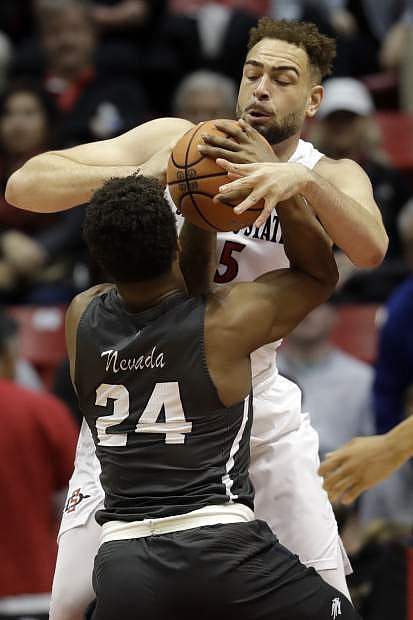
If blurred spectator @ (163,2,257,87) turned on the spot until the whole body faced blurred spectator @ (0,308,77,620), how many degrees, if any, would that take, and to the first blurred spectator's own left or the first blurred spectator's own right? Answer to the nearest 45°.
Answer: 0° — they already face them

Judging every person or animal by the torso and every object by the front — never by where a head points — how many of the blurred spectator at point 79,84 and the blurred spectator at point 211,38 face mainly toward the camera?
2

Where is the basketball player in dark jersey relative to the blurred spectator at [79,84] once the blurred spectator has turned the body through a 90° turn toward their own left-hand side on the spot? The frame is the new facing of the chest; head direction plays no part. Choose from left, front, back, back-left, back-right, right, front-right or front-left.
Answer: right

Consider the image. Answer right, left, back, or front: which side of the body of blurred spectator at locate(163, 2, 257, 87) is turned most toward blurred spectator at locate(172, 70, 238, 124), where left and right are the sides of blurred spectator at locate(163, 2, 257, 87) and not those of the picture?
front

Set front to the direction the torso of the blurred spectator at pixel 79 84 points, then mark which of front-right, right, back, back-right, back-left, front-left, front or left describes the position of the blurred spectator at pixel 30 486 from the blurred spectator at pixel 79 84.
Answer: front

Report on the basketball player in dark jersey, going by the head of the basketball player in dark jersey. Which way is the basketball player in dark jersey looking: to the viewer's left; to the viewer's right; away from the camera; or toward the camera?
away from the camera

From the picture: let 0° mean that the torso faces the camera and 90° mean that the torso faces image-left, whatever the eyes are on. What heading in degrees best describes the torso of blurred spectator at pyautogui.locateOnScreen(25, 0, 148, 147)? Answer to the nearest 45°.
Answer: approximately 0°

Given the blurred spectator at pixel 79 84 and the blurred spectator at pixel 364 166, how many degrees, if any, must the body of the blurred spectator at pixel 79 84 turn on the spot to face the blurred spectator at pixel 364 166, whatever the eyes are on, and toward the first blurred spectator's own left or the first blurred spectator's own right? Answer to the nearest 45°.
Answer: approximately 45° to the first blurred spectator's own left

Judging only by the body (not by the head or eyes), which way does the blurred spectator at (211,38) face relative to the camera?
toward the camera

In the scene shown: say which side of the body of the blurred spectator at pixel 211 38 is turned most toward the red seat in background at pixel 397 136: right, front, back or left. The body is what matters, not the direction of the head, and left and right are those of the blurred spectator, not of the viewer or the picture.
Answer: left

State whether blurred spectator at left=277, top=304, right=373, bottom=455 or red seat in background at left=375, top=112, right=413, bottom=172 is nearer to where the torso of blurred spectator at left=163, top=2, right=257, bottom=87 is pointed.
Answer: the blurred spectator

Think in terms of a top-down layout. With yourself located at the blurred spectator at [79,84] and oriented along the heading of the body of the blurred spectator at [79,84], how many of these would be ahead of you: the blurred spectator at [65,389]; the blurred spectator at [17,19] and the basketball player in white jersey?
2

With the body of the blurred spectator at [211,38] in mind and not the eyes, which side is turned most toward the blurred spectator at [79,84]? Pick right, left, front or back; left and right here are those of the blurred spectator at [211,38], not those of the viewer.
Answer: right

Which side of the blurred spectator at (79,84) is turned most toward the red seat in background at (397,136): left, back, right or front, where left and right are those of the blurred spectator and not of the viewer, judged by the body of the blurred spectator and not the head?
left

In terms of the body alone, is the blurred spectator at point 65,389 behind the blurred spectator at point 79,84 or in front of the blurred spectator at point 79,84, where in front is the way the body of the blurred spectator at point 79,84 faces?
in front

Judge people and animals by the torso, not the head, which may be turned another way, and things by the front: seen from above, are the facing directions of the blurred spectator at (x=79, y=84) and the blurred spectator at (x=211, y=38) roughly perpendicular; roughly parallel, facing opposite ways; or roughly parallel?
roughly parallel
